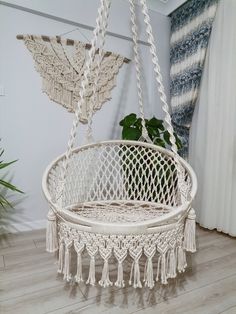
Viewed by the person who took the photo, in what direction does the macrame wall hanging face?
facing the viewer and to the right of the viewer

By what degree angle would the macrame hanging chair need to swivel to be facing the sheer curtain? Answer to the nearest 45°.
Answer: approximately 135° to its left

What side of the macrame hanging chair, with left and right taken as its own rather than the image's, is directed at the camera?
front

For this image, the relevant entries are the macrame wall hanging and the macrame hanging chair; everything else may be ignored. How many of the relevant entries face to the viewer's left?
0

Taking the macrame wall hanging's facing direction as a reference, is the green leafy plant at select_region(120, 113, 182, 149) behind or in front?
in front

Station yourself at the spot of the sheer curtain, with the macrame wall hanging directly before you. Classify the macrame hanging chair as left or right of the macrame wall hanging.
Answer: left

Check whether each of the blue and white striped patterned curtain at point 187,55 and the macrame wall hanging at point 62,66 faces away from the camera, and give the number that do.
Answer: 0

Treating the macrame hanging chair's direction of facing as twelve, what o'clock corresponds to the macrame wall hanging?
The macrame wall hanging is roughly at 5 o'clock from the macrame hanging chair.

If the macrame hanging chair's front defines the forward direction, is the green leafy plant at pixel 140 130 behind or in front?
behind

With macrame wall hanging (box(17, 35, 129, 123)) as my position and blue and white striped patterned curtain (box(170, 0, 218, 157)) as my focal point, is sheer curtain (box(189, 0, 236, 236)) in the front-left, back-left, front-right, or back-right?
front-right

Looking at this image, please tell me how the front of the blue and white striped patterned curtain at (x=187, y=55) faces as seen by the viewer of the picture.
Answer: facing the viewer and to the left of the viewer
